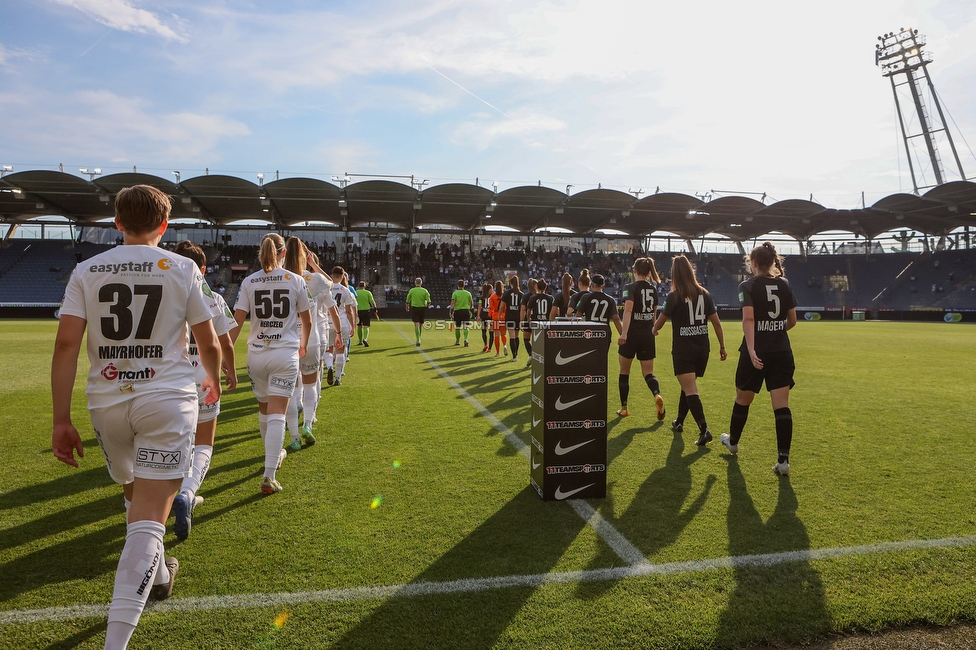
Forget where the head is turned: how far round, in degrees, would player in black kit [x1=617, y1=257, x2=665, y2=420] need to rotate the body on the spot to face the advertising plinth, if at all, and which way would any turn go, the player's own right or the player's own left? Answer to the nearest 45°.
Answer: approximately 135° to the player's own left

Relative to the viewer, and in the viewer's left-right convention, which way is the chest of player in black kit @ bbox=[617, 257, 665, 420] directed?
facing away from the viewer and to the left of the viewer

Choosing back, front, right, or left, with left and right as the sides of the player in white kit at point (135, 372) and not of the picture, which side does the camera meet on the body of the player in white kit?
back

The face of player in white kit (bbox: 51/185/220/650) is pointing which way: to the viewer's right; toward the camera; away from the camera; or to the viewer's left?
away from the camera

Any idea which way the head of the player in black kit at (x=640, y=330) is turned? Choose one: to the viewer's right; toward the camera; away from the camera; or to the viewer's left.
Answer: away from the camera

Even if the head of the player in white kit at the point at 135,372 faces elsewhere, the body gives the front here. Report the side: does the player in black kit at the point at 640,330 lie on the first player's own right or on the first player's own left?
on the first player's own right

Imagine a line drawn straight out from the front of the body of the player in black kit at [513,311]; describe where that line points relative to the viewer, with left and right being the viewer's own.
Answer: facing away from the viewer

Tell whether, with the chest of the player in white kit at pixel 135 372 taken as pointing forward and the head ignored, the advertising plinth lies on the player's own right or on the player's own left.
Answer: on the player's own right

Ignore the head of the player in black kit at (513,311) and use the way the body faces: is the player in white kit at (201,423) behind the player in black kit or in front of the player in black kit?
behind

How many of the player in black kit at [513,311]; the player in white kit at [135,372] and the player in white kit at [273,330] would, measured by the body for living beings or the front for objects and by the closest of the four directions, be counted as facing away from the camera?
3

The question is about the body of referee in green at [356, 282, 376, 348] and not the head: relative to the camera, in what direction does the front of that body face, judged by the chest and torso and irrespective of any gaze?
away from the camera

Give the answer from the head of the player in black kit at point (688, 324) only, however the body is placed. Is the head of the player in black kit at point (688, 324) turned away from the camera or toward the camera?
away from the camera

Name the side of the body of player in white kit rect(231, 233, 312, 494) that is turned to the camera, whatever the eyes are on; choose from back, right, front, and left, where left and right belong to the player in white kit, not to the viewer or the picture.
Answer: back
